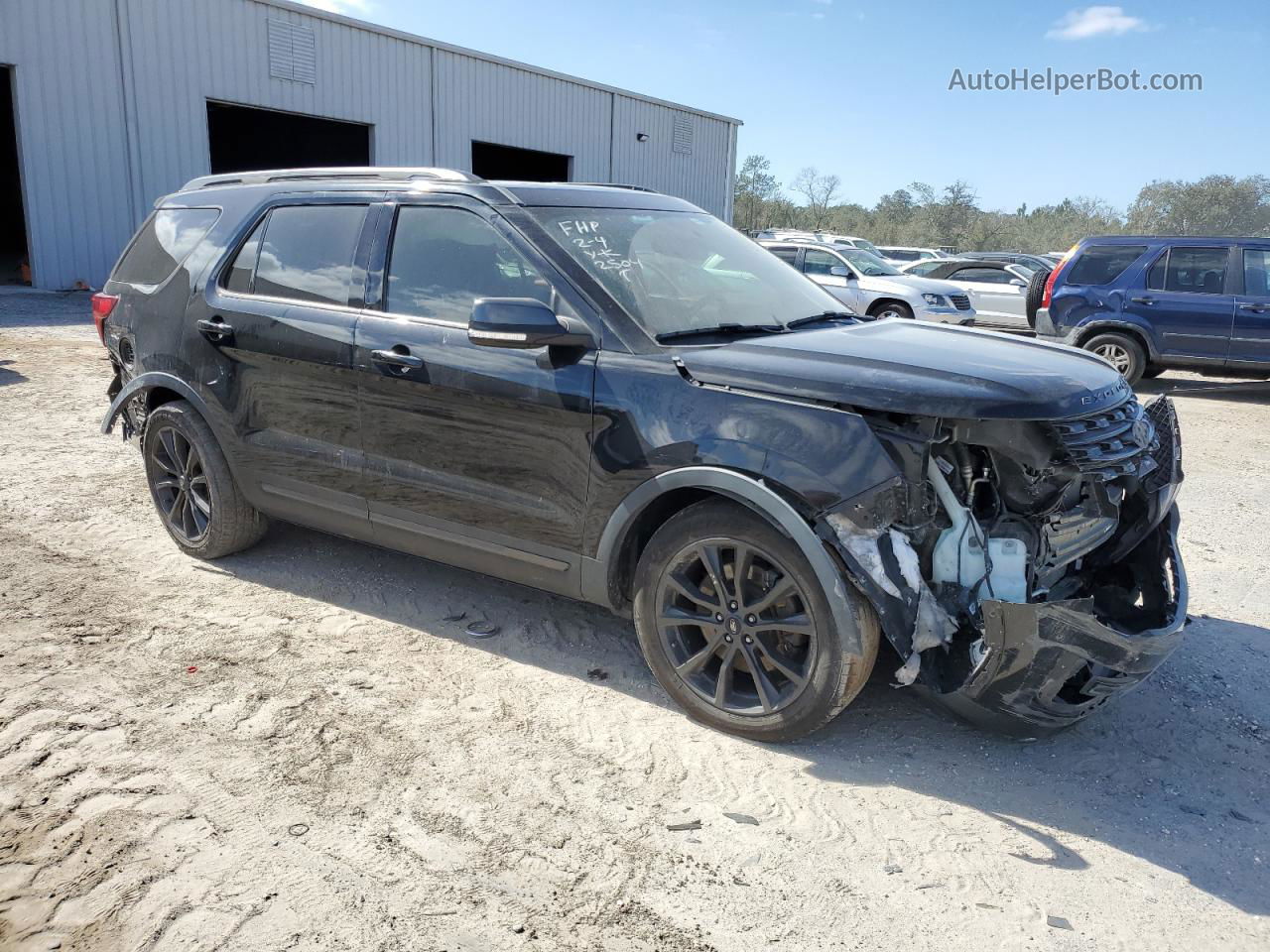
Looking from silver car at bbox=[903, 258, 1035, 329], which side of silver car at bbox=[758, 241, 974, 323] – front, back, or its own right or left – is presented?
left

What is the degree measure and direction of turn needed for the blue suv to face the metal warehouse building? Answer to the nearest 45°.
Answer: approximately 180°

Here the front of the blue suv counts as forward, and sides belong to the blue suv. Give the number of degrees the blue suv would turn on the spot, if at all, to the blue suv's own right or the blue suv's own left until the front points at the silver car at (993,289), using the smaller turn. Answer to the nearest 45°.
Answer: approximately 135° to the blue suv's own left

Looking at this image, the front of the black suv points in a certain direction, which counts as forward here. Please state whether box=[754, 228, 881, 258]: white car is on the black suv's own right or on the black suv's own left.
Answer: on the black suv's own left

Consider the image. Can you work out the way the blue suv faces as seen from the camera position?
facing to the right of the viewer

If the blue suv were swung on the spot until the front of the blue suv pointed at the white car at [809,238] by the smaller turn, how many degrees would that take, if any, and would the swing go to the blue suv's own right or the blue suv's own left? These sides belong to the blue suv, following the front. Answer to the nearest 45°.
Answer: approximately 135° to the blue suv's own left

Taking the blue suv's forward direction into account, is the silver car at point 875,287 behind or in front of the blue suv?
behind
